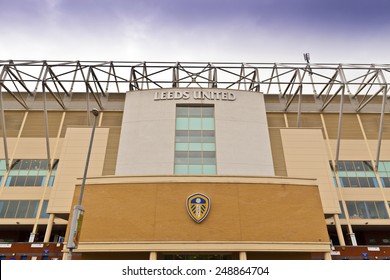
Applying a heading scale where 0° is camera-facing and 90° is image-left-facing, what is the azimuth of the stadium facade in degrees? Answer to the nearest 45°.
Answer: approximately 0°
